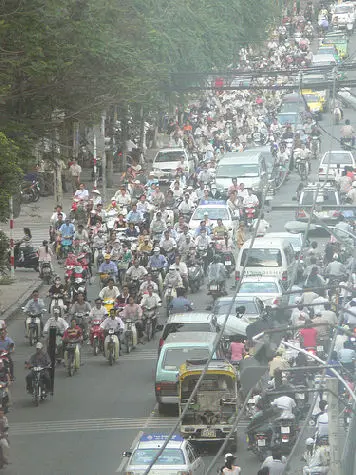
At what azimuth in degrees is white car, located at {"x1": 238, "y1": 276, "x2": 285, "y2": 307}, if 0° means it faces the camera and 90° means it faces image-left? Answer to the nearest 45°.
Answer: approximately 180°

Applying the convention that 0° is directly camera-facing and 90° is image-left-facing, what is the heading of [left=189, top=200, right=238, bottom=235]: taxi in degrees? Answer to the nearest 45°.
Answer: approximately 0°

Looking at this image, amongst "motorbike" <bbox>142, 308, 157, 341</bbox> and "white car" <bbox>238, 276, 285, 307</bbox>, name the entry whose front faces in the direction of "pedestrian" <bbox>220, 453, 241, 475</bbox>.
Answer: the motorbike

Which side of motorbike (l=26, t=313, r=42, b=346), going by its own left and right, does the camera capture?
front

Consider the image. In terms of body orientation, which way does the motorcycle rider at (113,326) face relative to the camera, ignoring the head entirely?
toward the camera

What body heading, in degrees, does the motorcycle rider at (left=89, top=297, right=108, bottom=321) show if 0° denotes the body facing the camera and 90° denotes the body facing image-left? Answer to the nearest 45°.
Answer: approximately 0°

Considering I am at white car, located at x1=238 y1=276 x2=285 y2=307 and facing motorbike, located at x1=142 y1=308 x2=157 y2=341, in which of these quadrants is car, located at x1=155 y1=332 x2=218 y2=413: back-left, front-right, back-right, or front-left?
front-left

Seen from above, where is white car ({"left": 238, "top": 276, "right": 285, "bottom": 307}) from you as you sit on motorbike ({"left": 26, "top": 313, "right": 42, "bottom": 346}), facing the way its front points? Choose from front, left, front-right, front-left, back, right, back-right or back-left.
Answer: left
